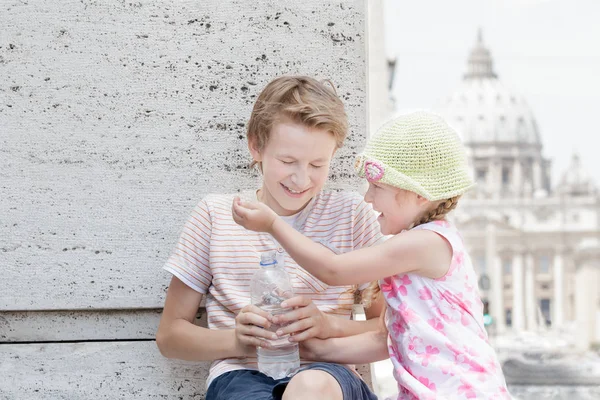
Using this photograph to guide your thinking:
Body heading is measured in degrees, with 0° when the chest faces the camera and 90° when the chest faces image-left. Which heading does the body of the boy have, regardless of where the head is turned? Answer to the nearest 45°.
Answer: approximately 0°

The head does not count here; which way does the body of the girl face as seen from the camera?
to the viewer's left

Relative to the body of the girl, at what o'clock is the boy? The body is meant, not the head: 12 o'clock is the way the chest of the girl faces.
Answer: The boy is roughly at 1 o'clock from the girl.

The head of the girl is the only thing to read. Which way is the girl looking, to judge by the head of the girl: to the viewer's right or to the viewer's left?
to the viewer's left

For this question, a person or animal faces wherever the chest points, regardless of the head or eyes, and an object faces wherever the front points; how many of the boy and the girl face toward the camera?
1

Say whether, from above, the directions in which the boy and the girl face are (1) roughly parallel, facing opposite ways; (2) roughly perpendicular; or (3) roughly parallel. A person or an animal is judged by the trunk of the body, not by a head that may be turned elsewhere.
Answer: roughly perpendicular

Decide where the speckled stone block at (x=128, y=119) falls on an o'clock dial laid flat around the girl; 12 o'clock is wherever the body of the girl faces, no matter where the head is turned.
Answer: The speckled stone block is roughly at 1 o'clock from the girl.

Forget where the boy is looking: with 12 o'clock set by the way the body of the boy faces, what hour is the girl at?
The girl is roughly at 10 o'clock from the boy.

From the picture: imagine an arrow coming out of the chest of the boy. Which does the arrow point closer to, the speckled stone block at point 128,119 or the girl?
the girl
